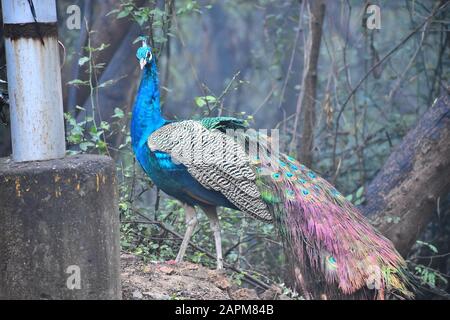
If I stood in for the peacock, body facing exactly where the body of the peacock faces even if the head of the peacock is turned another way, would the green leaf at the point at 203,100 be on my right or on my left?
on my right

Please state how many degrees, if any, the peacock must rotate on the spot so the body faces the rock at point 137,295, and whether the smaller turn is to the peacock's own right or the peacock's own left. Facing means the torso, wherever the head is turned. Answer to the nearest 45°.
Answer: approximately 45° to the peacock's own left

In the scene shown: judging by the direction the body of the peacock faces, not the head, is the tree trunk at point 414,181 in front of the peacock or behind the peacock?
behind

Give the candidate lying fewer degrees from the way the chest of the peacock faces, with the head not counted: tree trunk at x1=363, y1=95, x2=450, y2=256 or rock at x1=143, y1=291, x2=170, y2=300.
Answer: the rock

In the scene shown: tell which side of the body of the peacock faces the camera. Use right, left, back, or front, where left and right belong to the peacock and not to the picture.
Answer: left
